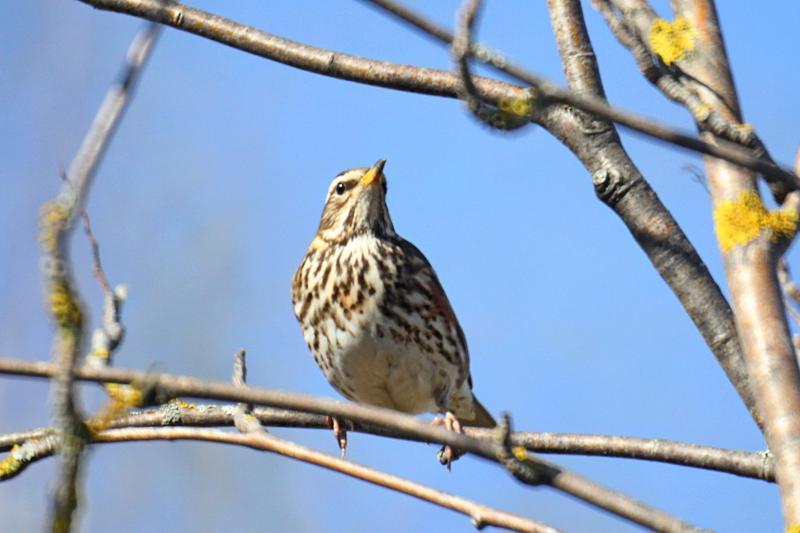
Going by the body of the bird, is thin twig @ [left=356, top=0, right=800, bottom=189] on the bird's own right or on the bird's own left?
on the bird's own left

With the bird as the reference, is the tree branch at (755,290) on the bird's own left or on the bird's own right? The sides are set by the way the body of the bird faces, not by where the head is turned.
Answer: on the bird's own left

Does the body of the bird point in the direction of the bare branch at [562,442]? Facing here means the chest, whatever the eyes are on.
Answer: no

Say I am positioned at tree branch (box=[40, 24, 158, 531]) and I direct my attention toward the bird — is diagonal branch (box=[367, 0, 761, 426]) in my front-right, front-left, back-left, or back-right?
front-right

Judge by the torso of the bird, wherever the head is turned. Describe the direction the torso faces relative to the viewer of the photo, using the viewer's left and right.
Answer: facing the viewer and to the left of the viewer

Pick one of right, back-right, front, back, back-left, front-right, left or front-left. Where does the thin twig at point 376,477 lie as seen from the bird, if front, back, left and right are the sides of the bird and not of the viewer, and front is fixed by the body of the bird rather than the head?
front-left
